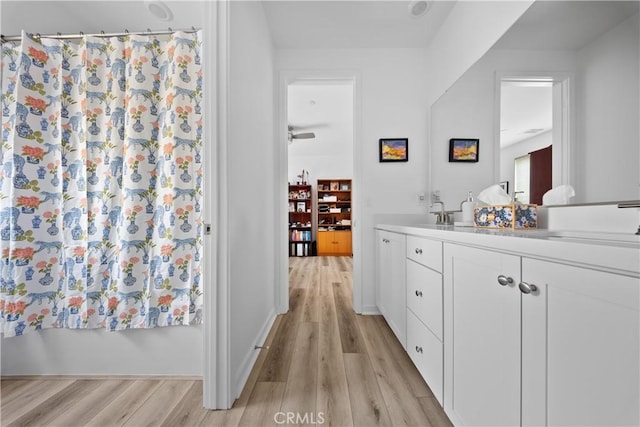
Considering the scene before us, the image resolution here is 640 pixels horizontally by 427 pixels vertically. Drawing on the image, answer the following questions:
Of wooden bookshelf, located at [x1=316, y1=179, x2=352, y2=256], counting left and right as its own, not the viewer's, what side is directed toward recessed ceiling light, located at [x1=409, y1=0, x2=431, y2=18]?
front

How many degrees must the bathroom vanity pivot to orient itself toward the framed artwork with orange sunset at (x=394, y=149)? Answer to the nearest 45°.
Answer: approximately 90° to its right

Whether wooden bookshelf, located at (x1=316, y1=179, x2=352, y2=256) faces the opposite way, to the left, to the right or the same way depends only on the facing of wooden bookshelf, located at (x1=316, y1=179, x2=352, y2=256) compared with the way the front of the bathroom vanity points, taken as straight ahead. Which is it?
to the left

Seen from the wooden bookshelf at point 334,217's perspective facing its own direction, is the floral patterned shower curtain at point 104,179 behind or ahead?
ahead

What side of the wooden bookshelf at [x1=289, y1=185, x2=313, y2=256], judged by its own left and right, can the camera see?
front

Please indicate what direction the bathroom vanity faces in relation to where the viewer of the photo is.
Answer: facing the viewer and to the left of the viewer

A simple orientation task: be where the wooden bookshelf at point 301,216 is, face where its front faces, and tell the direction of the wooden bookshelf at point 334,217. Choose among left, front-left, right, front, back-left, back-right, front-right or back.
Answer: left

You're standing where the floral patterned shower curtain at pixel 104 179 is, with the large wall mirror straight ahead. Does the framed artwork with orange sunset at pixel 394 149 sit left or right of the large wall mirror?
left

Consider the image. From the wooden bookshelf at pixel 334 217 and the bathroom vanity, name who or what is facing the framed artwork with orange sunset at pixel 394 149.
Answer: the wooden bookshelf

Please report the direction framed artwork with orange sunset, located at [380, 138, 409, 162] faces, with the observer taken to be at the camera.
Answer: facing the viewer

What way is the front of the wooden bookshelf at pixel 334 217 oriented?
toward the camera

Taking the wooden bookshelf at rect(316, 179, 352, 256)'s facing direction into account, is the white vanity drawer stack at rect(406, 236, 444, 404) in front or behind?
in front

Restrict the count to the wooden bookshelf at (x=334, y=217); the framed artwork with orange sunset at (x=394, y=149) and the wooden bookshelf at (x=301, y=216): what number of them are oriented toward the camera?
3

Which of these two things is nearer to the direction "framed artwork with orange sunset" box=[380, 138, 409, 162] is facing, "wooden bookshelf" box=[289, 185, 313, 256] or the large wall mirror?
the large wall mirror

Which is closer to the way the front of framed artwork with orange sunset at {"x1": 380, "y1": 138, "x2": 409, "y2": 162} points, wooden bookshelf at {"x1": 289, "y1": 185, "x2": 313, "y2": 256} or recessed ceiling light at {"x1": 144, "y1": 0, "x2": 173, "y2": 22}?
the recessed ceiling light
